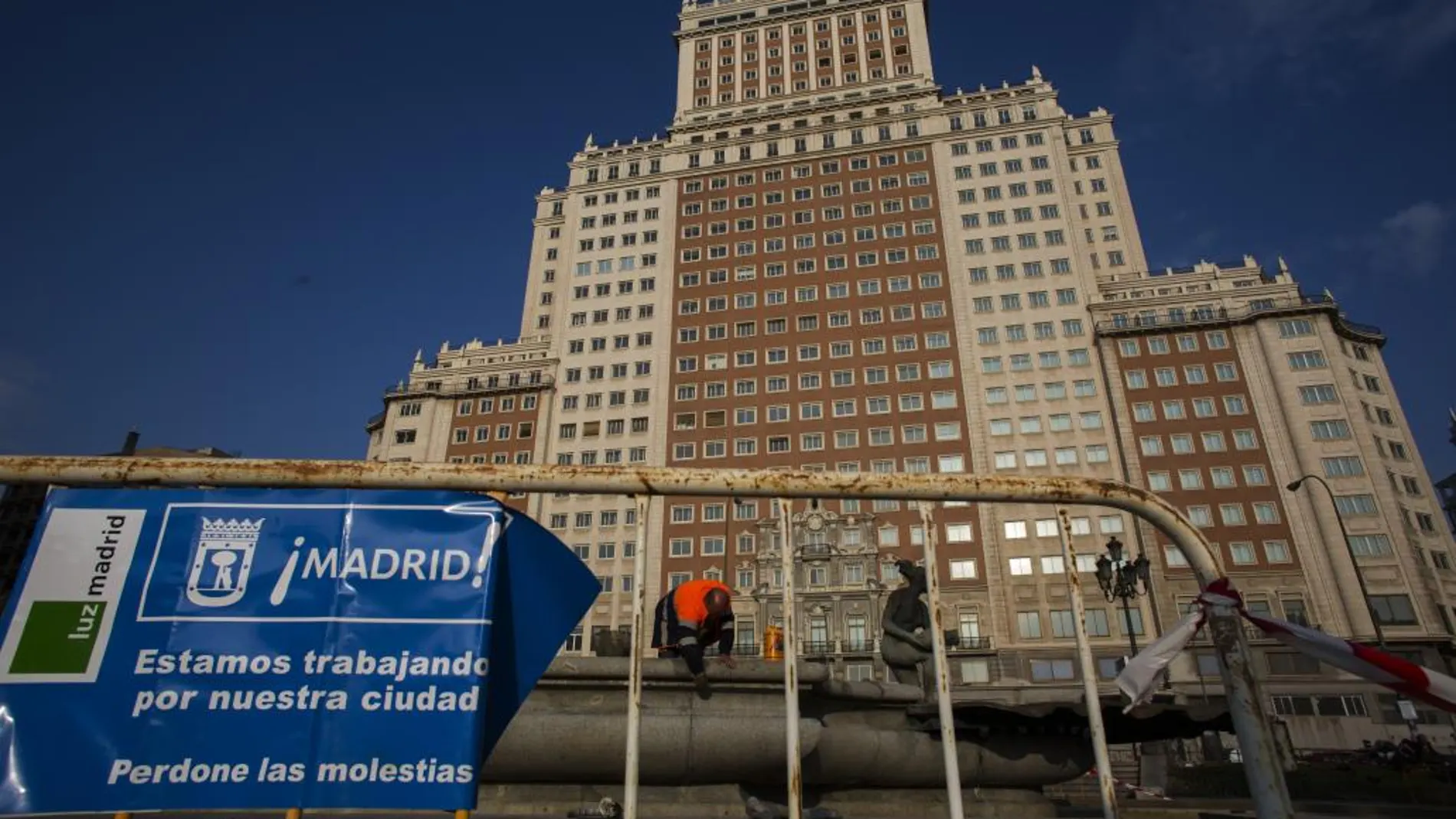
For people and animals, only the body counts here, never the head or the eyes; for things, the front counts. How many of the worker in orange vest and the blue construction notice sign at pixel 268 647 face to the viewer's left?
0

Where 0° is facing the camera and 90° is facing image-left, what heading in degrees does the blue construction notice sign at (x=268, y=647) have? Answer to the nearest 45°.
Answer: approximately 0°

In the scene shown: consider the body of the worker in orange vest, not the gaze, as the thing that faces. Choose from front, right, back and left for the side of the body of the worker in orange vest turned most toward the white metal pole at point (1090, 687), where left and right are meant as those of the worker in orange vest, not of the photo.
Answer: front

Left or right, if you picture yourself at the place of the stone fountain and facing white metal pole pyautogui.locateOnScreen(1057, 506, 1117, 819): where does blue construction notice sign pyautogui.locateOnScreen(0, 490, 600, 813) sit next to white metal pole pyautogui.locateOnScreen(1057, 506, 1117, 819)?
right

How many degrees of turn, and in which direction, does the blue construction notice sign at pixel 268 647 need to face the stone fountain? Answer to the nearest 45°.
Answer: approximately 135° to its left

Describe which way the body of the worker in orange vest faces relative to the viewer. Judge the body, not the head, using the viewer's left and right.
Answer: facing the viewer and to the right of the viewer

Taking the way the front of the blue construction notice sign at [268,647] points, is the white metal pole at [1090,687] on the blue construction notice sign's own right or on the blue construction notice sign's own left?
on the blue construction notice sign's own left
